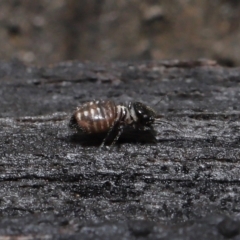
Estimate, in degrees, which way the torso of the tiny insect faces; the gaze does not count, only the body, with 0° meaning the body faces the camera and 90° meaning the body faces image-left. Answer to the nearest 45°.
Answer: approximately 270°
